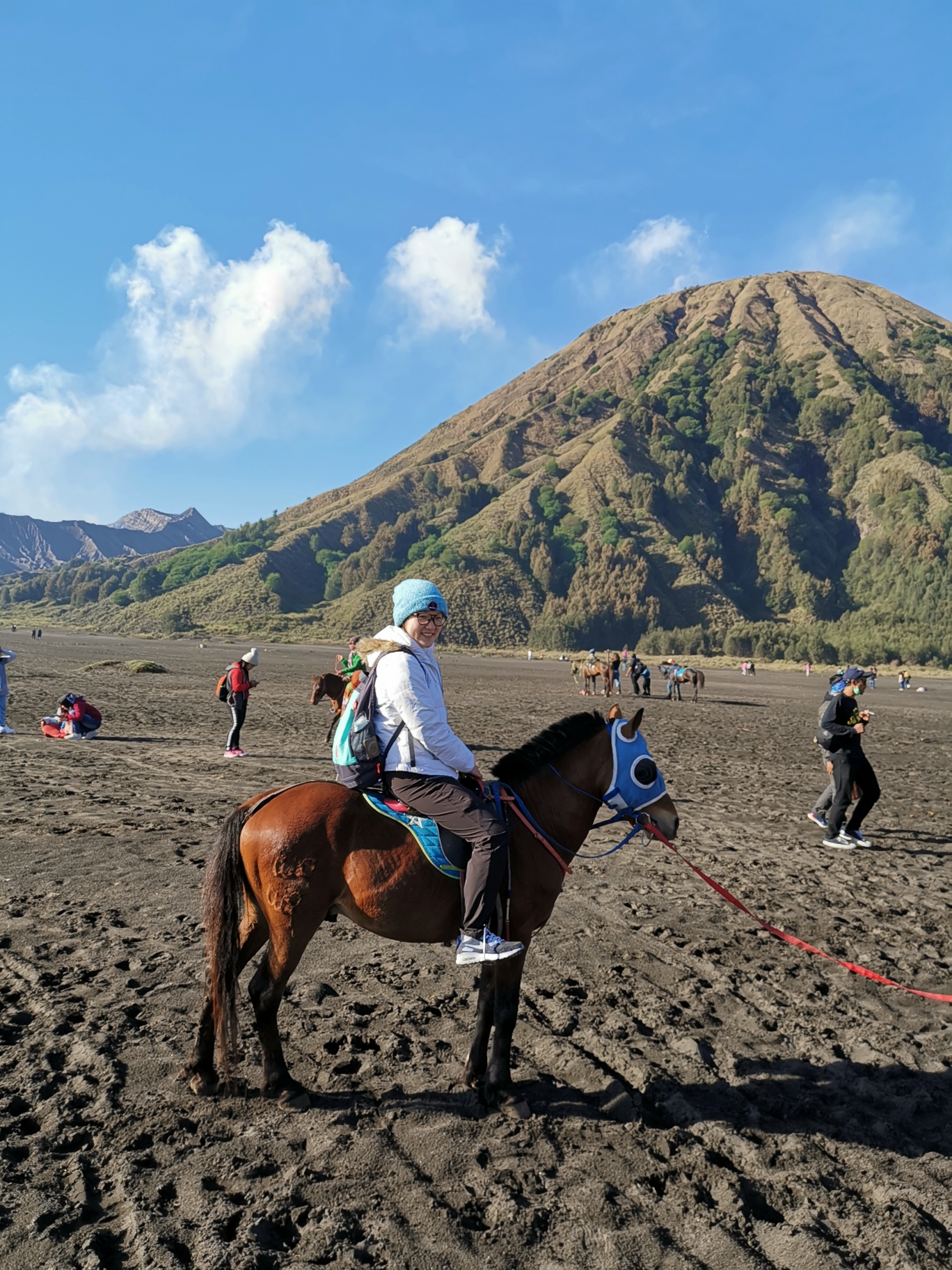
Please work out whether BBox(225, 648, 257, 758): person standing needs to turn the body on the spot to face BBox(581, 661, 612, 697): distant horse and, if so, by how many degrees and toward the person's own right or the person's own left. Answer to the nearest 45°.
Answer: approximately 45° to the person's own left

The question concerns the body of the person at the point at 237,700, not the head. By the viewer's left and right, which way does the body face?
facing to the right of the viewer

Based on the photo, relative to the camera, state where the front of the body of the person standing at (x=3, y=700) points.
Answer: to the viewer's right

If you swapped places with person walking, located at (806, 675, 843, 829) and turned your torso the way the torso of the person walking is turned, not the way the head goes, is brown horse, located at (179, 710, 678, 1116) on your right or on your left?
on your right

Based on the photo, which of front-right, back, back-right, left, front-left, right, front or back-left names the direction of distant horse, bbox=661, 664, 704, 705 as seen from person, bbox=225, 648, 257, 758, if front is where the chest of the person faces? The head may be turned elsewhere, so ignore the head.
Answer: front-left

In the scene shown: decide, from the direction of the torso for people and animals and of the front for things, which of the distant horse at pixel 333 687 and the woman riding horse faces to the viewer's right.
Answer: the woman riding horse

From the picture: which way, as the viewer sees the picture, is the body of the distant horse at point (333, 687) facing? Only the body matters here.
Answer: to the viewer's left
